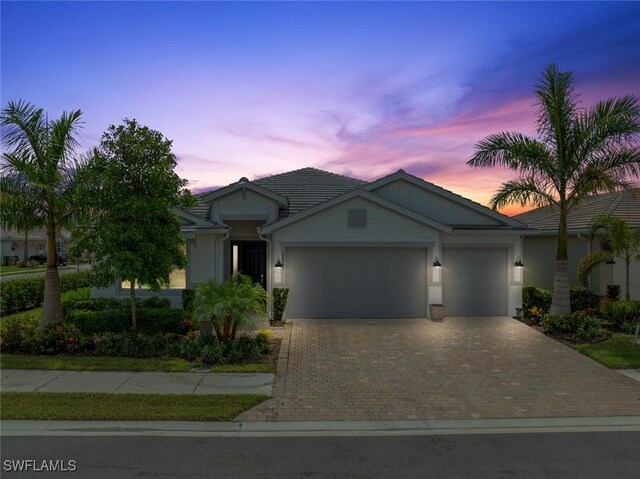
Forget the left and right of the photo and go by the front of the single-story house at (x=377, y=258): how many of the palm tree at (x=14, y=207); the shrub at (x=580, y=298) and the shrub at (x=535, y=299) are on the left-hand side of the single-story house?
2

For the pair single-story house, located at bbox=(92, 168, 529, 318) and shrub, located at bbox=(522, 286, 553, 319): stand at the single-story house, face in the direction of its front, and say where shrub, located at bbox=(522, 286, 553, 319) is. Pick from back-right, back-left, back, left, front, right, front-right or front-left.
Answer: left

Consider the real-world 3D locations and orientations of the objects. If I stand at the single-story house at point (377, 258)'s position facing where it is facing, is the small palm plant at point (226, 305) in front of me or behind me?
in front

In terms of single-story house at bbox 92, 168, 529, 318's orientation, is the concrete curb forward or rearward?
forward

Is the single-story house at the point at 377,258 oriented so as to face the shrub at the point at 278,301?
no

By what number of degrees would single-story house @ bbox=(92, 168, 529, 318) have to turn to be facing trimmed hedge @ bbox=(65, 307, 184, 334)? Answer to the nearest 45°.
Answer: approximately 45° to its right

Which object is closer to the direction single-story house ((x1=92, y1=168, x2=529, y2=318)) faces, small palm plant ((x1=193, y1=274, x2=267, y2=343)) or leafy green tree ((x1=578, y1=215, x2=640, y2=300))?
the small palm plant

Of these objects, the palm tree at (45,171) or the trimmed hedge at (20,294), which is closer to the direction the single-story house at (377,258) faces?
the palm tree

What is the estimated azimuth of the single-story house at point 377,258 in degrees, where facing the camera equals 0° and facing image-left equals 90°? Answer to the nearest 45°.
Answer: approximately 0°

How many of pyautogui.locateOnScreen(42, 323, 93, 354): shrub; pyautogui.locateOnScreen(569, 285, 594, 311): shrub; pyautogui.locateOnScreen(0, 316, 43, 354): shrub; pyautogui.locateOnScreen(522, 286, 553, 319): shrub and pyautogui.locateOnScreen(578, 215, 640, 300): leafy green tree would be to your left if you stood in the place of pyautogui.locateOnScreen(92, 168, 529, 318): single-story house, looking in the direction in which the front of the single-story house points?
3

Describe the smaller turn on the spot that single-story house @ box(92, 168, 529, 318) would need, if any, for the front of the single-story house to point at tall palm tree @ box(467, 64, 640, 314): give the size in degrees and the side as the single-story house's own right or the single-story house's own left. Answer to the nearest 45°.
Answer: approximately 45° to the single-story house's own left

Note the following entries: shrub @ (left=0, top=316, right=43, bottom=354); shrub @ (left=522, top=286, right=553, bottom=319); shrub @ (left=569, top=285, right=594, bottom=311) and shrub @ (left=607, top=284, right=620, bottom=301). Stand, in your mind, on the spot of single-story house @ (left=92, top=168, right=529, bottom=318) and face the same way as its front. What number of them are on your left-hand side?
3

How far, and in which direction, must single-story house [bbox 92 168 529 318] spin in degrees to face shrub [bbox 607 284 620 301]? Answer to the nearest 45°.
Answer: approximately 90° to its left

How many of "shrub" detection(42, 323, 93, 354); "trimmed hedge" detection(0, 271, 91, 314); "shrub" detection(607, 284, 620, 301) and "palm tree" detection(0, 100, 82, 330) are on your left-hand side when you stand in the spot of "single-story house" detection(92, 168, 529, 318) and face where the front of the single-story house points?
1

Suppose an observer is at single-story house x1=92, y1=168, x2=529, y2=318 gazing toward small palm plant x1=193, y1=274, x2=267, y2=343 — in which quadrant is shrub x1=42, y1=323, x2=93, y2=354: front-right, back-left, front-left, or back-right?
front-right

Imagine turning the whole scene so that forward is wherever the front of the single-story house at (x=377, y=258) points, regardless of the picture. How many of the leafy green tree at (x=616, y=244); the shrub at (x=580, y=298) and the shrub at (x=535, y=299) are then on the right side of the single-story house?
0
